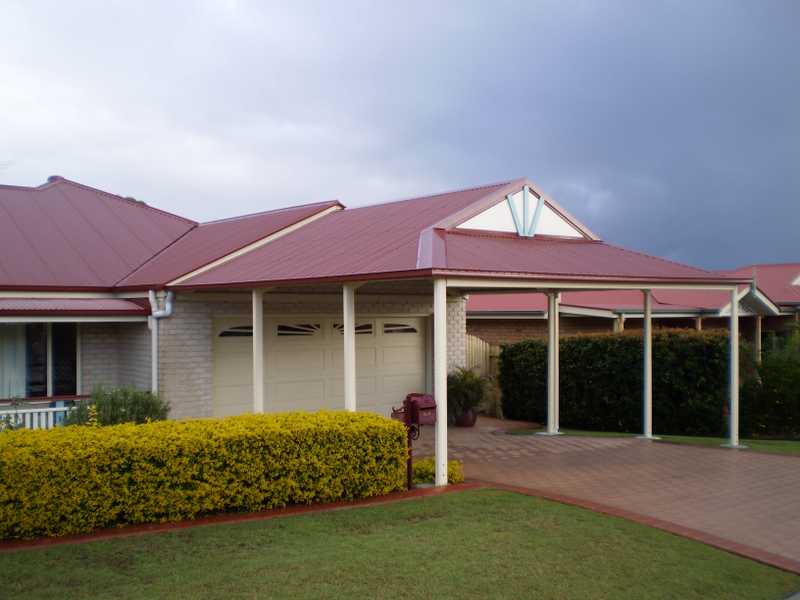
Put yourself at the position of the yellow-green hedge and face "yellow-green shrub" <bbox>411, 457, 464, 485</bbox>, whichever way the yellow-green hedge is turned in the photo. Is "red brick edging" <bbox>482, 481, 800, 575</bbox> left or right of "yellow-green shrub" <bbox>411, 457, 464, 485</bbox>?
right

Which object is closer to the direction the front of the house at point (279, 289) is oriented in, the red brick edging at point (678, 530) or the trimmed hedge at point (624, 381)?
the red brick edging

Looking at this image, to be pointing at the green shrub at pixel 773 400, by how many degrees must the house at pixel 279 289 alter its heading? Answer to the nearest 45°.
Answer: approximately 45° to its left

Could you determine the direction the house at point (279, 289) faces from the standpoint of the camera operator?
facing the viewer and to the right of the viewer

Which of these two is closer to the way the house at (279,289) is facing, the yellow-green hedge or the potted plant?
the yellow-green hedge
